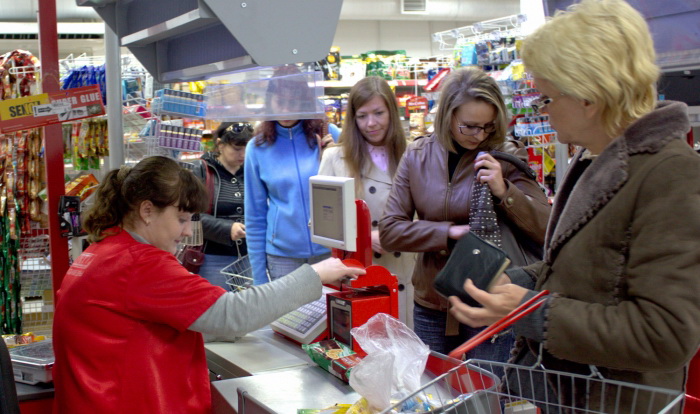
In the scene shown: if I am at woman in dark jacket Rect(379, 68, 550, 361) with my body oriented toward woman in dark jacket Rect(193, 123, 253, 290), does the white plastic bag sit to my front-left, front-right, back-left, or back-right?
back-left

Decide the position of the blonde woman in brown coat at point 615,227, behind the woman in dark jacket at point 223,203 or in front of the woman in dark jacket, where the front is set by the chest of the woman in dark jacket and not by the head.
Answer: in front

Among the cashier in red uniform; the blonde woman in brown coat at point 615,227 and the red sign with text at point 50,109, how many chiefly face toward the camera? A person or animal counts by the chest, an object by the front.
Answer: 1

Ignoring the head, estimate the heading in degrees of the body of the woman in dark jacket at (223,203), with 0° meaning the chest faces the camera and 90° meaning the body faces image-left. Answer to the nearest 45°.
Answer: approximately 315°

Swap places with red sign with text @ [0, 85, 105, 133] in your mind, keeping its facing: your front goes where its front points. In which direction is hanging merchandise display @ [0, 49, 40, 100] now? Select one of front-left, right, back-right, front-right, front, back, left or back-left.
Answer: back

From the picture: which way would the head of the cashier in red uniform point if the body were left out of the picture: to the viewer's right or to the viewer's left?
to the viewer's right

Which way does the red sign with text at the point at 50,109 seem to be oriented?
toward the camera

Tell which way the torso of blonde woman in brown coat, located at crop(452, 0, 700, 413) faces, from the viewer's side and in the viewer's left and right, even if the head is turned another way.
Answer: facing to the left of the viewer

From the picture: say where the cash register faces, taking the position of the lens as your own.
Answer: facing the viewer and to the left of the viewer

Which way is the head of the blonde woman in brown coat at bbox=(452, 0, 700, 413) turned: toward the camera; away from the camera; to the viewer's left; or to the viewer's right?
to the viewer's left

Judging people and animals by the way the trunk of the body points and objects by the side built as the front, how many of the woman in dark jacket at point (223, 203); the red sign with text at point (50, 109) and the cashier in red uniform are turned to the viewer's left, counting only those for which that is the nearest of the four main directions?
0

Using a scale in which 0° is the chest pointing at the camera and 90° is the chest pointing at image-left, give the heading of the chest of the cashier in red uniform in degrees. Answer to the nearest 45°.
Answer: approximately 225°

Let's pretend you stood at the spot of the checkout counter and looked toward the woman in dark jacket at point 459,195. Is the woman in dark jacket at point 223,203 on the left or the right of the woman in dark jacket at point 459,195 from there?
left

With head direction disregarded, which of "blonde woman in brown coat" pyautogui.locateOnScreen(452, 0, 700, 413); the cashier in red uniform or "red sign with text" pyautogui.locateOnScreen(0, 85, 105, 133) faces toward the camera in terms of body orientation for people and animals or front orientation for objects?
the red sign with text

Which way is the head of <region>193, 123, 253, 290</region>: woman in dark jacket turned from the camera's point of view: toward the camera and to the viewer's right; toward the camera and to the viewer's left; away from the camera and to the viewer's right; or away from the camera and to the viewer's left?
toward the camera and to the viewer's right

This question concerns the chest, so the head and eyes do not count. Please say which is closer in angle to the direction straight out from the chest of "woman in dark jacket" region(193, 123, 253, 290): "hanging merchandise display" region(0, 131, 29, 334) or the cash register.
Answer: the cash register

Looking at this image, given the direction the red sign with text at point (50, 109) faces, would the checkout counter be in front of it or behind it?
in front

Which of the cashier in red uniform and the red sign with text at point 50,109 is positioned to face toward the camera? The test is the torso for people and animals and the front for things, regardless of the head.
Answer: the red sign with text
